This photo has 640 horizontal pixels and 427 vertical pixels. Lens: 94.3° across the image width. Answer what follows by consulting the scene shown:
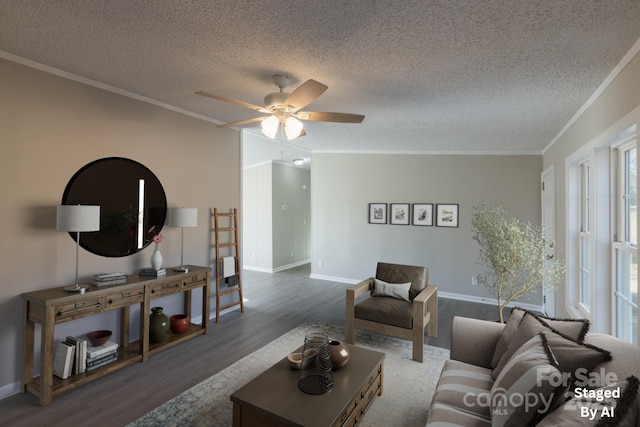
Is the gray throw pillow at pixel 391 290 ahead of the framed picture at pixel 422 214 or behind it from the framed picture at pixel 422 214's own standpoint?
ahead

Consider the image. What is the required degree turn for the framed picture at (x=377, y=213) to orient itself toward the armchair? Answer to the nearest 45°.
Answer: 0° — it already faces it

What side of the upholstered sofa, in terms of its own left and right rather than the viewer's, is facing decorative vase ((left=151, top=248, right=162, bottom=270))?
front

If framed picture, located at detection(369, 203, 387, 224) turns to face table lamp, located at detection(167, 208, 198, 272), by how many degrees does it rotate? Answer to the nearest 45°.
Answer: approximately 45° to its right

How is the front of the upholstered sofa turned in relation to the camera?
facing to the left of the viewer

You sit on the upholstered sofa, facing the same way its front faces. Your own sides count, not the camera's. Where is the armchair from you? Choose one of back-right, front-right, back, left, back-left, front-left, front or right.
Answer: front-right

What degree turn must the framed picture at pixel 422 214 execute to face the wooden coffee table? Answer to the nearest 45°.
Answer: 0° — it already faces it

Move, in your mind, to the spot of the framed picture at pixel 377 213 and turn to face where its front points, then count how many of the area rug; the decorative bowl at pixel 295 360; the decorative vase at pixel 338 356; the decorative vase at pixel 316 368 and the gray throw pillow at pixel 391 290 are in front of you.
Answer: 5

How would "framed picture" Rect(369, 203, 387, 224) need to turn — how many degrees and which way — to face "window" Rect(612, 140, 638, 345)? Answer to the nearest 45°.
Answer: approximately 45° to its left
